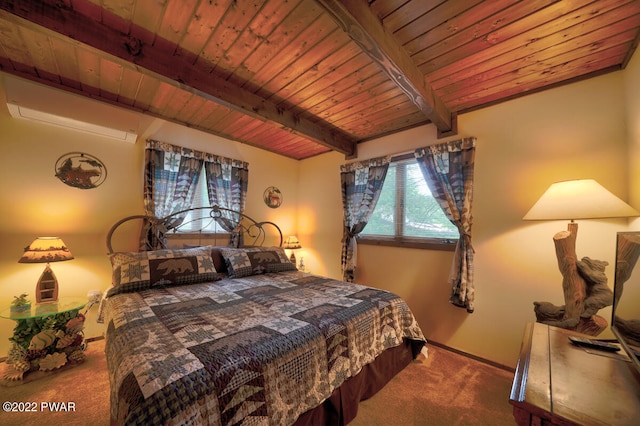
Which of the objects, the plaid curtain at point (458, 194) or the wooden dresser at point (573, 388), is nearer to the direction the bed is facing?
the wooden dresser

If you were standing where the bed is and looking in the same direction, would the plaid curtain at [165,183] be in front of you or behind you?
behind

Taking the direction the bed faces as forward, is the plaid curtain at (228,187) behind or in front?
behind

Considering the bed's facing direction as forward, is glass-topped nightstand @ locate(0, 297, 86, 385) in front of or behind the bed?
behind

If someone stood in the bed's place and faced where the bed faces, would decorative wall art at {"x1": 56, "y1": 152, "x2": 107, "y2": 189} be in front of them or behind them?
behind

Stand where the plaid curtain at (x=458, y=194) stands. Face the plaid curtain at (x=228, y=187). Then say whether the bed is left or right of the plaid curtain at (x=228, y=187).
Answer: left

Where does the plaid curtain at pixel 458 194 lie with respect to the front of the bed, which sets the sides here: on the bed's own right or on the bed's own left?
on the bed's own left

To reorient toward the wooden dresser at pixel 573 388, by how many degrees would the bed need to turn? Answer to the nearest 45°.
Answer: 0° — it already faces it

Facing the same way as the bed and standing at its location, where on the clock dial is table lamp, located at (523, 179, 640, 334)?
The table lamp is roughly at 11 o'clock from the bed.

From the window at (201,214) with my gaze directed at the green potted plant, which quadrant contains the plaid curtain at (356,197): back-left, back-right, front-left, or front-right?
back-left
